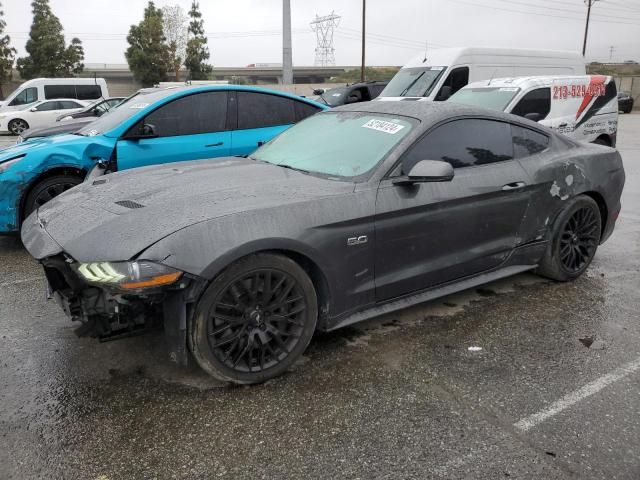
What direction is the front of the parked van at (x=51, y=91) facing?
to the viewer's left

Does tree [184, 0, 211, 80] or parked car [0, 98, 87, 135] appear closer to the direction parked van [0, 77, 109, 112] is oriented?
the parked car

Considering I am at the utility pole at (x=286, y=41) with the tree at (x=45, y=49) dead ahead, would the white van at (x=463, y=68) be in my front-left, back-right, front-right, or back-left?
back-left

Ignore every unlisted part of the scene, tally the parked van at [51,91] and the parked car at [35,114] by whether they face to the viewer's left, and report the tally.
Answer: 2

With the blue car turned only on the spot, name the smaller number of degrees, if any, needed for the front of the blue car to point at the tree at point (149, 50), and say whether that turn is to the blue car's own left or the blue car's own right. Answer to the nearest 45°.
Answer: approximately 135° to the blue car's own right

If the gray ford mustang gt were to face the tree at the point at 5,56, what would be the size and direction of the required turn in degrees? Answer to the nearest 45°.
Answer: approximately 90° to its right

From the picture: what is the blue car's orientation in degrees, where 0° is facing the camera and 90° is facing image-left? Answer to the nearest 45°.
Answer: approximately 45°

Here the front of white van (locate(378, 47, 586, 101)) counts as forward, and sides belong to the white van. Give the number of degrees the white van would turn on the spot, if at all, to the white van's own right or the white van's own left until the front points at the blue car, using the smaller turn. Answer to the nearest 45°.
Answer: approximately 45° to the white van's own left

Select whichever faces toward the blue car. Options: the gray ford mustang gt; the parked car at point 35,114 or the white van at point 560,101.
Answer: the white van

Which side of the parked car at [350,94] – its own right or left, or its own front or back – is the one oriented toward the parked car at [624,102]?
back

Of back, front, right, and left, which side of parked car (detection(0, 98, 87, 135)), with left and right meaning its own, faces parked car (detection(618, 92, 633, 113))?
back

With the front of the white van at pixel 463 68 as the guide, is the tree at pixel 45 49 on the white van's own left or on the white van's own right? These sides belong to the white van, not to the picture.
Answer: on the white van's own right

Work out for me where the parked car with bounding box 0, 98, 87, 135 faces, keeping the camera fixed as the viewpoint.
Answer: facing to the left of the viewer
